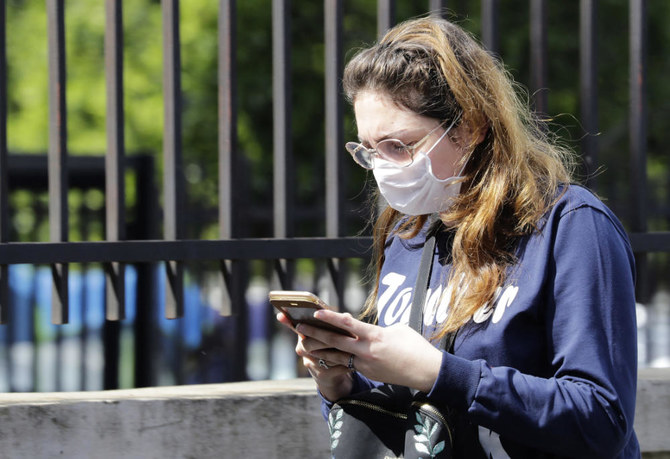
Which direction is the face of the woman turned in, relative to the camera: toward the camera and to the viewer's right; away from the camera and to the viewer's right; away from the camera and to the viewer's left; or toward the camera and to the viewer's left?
toward the camera and to the viewer's left

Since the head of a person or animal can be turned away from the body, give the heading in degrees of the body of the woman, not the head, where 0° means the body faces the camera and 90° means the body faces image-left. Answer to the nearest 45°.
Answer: approximately 45°

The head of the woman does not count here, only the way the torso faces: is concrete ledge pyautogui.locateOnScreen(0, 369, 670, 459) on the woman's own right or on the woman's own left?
on the woman's own right
